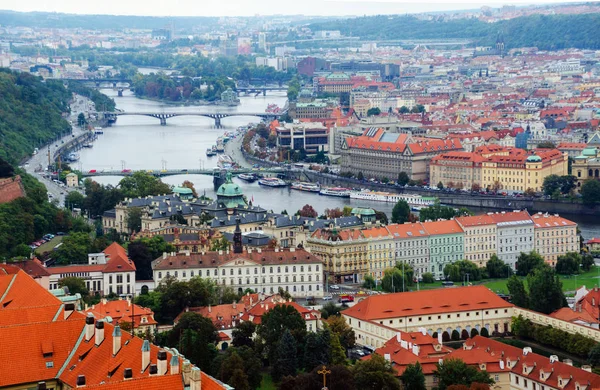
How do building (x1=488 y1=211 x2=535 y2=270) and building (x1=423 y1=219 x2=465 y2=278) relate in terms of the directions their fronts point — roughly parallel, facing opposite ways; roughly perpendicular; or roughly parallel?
roughly parallel

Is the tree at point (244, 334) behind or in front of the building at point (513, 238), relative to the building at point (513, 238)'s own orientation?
in front

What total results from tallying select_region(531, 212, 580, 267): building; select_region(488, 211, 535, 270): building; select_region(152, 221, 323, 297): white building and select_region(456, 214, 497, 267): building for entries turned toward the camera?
4

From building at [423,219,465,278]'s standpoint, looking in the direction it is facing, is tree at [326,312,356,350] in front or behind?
in front

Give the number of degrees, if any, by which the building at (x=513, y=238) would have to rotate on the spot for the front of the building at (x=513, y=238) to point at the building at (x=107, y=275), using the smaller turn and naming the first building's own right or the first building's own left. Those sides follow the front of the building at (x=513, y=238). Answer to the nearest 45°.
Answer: approximately 45° to the first building's own right

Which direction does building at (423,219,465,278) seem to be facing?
toward the camera

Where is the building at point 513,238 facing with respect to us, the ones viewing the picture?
facing the viewer

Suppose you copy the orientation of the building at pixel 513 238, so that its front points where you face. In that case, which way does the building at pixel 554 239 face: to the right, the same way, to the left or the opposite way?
the same way

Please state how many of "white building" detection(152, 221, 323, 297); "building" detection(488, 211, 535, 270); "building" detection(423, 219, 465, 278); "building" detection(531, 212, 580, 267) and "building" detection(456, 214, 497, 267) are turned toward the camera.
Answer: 5

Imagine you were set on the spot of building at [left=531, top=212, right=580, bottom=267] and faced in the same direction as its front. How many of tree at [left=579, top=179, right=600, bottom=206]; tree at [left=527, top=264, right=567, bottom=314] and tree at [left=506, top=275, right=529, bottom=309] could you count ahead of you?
2

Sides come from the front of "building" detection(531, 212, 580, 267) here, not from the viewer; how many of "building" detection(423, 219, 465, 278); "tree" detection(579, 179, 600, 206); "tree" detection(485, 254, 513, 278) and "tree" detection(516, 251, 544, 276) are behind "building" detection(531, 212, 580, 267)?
1

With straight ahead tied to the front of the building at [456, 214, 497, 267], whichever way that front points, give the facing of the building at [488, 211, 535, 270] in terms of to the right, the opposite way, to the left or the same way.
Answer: the same way

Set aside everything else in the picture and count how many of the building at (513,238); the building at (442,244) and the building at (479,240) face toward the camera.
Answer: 3

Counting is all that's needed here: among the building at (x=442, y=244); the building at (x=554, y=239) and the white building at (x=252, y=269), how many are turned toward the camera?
3
